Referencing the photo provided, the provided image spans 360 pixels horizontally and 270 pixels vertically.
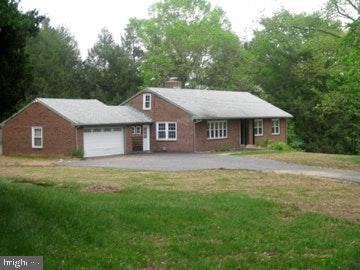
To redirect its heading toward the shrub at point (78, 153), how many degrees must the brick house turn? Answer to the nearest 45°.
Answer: approximately 90° to its right

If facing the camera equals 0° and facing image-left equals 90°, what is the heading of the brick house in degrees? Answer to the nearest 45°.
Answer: approximately 315°
